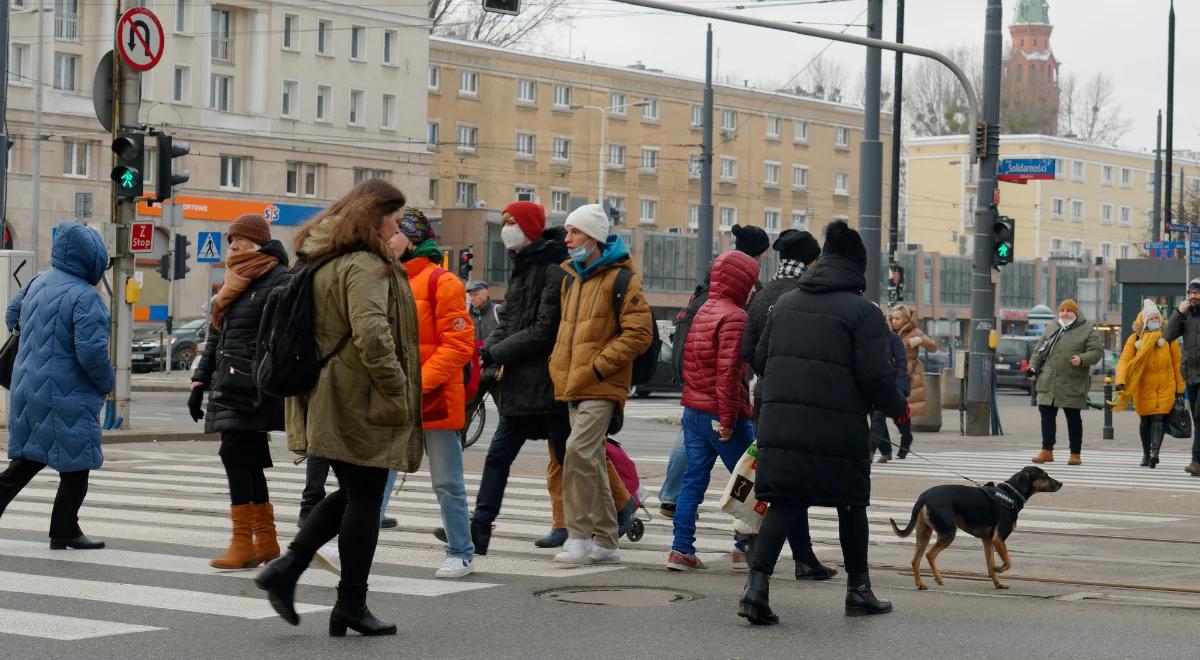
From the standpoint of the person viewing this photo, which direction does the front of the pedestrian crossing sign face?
facing the viewer

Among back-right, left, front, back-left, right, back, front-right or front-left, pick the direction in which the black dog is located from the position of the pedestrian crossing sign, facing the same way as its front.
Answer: front

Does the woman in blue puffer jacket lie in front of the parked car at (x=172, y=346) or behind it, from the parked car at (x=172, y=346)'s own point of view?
in front

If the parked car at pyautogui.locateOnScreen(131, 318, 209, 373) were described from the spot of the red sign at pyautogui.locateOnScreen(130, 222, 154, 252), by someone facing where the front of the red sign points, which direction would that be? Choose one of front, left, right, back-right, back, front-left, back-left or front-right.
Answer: back

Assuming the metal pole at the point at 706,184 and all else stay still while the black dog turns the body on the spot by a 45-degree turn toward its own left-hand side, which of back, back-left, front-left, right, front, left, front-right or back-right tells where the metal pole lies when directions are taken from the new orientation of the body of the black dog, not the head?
front-left

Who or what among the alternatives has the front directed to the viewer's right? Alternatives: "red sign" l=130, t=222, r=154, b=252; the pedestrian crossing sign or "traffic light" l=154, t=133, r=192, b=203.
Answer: the traffic light

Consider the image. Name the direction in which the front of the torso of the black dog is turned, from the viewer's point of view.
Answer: to the viewer's right

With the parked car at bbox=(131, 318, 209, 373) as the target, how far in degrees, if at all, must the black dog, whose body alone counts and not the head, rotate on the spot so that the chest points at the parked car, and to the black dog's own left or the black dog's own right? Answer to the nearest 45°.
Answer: approximately 135° to the black dog's own left

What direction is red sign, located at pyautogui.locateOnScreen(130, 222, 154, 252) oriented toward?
toward the camera

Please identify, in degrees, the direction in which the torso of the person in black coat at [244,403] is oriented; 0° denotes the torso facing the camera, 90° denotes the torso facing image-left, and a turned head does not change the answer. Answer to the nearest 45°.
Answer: approximately 45°

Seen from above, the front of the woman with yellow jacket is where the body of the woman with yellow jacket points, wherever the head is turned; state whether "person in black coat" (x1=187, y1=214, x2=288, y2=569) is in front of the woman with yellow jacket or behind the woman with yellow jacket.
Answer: in front

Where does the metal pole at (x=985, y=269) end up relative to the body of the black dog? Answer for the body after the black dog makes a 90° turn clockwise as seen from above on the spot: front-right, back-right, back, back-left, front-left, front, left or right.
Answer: back

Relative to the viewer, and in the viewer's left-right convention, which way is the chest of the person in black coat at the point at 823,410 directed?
facing away from the viewer and to the right of the viewer
